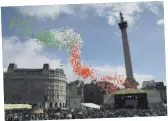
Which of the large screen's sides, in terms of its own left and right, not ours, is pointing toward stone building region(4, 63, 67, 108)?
right

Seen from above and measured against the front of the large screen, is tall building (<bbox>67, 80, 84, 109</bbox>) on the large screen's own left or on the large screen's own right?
on the large screen's own right

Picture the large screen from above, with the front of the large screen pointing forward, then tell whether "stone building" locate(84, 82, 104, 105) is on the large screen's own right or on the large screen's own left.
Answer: on the large screen's own right

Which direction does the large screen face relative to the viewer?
toward the camera
